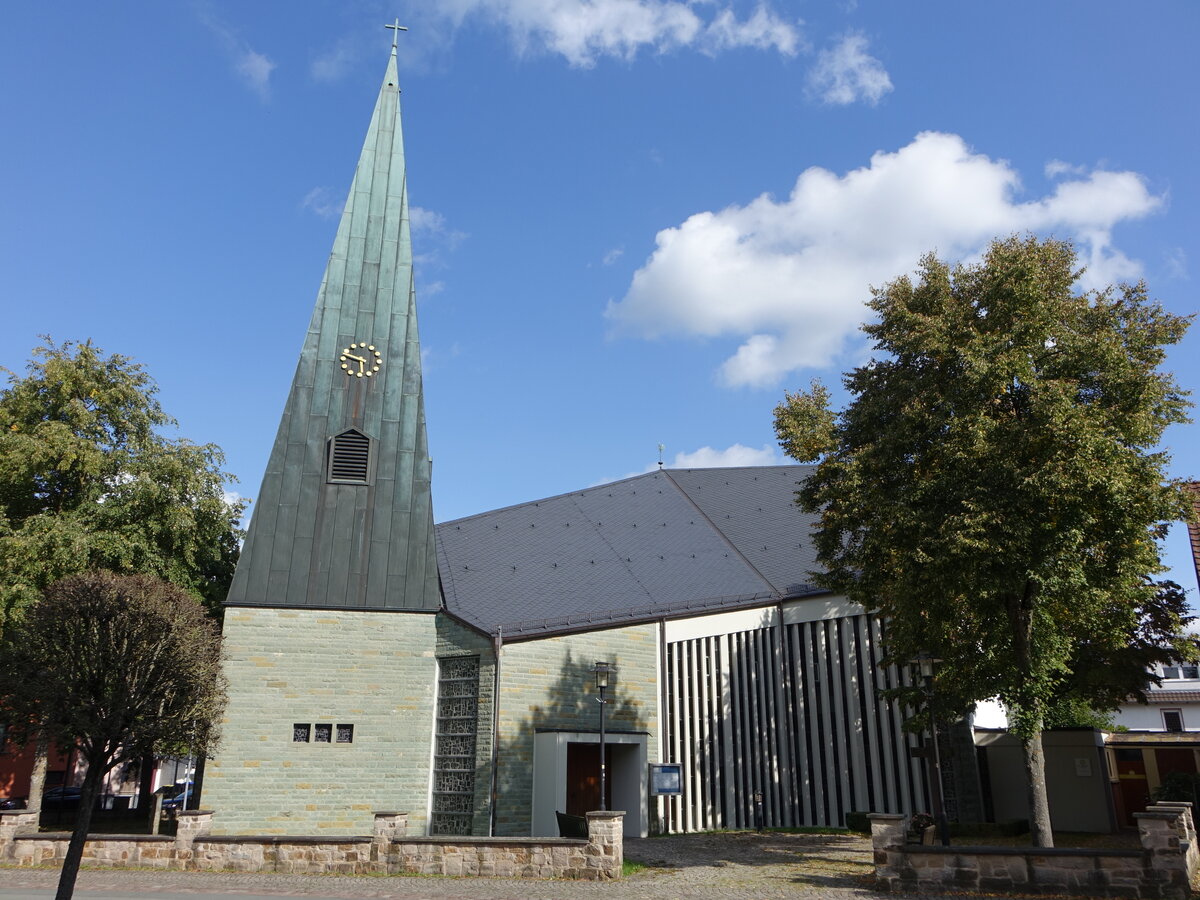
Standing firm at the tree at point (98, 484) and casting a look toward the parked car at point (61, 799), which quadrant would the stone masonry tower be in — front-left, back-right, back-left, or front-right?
back-right

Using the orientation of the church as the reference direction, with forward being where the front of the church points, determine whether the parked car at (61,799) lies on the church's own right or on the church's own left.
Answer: on the church's own right

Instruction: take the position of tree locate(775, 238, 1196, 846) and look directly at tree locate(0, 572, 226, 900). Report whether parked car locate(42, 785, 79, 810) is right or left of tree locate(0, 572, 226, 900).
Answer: right

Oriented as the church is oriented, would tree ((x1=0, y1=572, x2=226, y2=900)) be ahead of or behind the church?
ahead

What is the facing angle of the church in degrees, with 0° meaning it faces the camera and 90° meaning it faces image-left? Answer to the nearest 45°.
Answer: approximately 0°

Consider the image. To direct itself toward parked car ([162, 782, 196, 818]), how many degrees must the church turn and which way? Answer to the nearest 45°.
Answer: approximately 135° to its right
